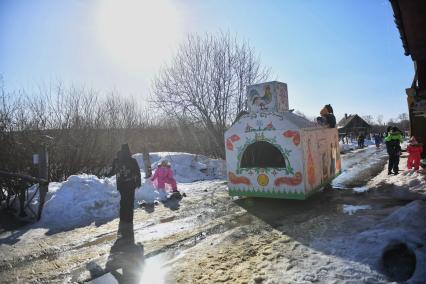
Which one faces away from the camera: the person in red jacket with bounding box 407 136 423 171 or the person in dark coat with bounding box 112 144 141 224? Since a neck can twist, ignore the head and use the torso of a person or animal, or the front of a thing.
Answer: the person in dark coat

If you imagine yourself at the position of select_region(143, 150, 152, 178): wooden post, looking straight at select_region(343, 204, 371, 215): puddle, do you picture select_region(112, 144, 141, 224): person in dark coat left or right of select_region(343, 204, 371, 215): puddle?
right

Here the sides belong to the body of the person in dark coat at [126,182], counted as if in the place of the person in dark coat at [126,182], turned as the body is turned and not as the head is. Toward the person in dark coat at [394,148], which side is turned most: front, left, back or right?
right

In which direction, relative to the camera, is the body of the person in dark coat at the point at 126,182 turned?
away from the camera

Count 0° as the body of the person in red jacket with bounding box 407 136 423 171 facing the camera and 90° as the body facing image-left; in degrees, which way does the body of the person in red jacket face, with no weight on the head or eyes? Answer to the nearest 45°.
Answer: approximately 0°

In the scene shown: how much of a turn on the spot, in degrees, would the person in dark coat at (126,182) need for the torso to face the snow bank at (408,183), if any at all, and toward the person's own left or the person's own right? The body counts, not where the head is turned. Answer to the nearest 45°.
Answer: approximately 90° to the person's own right

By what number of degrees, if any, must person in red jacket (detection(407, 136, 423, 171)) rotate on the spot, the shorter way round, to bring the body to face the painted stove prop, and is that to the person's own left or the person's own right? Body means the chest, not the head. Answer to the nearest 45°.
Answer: approximately 45° to the person's own right

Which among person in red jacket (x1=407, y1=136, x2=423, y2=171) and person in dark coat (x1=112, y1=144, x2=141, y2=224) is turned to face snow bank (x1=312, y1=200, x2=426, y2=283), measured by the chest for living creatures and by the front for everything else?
the person in red jacket

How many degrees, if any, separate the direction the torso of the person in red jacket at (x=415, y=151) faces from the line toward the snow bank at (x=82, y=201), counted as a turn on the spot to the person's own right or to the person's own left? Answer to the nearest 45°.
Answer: approximately 45° to the person's own right

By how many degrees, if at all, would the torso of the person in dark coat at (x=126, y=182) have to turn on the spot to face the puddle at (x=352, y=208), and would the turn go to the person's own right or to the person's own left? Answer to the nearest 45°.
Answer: approximately 90° to the person's own right

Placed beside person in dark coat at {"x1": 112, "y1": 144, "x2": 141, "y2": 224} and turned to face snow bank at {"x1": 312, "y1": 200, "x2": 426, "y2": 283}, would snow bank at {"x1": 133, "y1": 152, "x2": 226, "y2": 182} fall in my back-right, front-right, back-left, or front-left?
back-left

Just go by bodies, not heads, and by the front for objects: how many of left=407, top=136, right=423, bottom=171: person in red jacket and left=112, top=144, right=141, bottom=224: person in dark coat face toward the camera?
1
